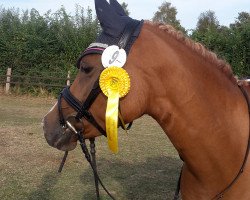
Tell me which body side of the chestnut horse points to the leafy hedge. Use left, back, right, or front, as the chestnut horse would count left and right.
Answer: right

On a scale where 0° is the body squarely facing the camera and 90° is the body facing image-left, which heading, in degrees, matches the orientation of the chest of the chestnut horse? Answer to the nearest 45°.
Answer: approximately 90°

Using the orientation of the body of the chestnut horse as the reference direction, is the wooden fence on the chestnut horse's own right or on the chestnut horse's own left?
on the chestnut horse's own right
